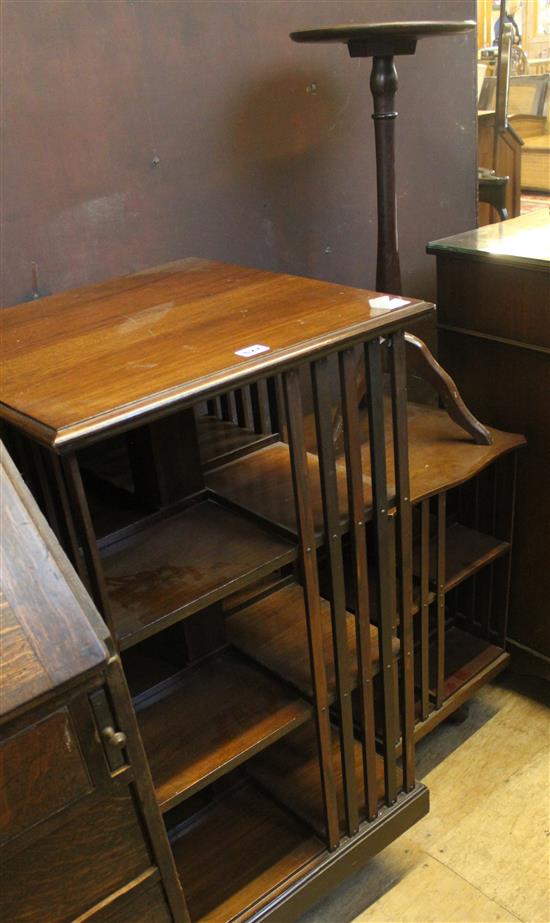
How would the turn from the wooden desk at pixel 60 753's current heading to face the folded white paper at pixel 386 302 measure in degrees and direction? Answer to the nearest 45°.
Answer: approximately 90° to its left

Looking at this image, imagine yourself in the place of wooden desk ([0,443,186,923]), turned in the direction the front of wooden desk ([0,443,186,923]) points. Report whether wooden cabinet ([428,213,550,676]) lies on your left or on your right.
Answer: on your left

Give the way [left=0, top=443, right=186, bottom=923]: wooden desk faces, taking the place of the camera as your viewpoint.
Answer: facing the viewer and to the right of the viewer

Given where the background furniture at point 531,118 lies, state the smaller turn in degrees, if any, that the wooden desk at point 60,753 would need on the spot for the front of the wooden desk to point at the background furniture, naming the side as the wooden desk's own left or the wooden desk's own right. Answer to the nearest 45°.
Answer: approximately 90° to the wooden desk's own left

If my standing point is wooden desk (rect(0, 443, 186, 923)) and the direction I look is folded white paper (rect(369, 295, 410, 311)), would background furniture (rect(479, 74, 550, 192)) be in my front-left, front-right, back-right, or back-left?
front-left
